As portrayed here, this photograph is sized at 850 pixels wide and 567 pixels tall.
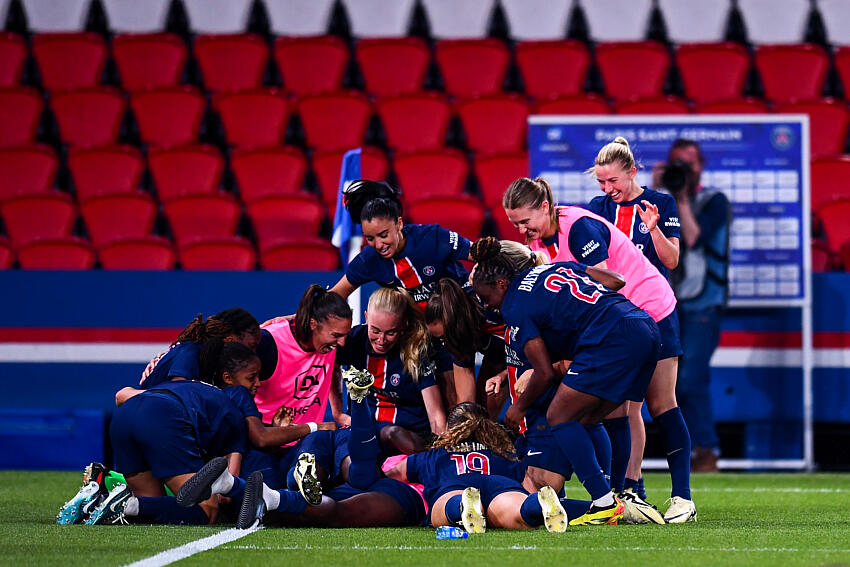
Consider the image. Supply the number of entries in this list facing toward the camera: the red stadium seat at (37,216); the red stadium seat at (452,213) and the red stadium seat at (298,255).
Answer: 3

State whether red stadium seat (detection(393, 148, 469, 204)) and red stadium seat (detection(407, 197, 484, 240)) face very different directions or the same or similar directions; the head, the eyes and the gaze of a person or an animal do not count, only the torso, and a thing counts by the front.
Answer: same or similar directions

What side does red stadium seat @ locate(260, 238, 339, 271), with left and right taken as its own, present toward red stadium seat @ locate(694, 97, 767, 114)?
left

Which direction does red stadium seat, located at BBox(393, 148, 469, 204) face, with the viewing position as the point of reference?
facing the viewer

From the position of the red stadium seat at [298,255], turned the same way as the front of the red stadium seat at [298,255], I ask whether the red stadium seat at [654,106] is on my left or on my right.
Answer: on my left

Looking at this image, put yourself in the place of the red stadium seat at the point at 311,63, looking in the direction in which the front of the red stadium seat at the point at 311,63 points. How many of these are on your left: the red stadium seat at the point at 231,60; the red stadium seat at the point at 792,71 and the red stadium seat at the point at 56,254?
1

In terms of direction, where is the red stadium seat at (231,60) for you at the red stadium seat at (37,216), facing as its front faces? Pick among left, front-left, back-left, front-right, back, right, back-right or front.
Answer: back-left

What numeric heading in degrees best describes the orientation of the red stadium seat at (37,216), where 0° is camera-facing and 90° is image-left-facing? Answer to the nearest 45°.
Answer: approximately 0°

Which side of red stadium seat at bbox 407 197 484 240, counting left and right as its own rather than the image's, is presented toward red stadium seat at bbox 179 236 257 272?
right

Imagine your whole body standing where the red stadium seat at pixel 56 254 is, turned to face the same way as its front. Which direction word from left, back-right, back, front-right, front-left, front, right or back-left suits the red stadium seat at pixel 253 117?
back-left

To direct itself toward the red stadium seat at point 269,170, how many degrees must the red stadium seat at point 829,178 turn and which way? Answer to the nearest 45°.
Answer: approximately 90° to its right

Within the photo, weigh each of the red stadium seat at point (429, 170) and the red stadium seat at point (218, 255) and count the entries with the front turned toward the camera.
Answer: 2

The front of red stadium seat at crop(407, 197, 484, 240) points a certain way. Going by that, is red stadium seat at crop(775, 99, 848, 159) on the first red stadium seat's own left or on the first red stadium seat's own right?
on the first red stadium seat's own left

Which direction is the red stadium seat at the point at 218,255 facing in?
toward the camera

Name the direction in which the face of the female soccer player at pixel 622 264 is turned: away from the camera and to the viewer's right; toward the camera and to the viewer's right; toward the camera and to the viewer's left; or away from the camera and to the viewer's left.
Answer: toward the camera and to the viewer's left

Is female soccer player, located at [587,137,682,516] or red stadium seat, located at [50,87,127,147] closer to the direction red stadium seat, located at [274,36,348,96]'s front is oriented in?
the female soccer player

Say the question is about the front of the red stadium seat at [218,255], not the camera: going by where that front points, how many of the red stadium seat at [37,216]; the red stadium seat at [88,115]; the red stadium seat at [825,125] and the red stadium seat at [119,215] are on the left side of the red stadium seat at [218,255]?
1

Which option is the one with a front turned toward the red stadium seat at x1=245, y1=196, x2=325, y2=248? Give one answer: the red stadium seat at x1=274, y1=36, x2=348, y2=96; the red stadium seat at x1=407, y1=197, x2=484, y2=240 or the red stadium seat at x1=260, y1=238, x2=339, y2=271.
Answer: the red stadium seat at x1=274, y1=36, x2=348, y2=96
